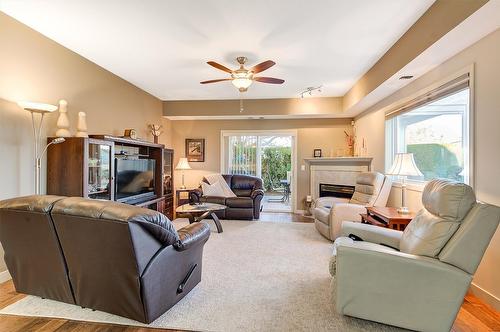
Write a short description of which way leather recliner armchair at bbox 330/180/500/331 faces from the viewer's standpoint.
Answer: facing to the left of the viewer

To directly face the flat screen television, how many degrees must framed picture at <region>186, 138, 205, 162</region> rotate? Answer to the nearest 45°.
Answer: approximately 45° to its right

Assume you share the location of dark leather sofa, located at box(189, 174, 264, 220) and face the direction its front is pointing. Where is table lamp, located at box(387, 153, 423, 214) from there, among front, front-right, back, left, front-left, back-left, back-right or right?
front-left

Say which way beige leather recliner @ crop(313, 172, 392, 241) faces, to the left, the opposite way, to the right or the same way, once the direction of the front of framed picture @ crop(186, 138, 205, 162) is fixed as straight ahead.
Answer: to the right

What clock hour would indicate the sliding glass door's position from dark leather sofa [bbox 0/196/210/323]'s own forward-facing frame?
The sliding glass door is roughly at 12 o'clock from the dark leather sofa.

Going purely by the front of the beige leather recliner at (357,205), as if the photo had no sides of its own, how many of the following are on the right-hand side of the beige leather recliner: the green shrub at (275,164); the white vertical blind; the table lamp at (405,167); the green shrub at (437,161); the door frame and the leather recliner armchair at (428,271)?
3

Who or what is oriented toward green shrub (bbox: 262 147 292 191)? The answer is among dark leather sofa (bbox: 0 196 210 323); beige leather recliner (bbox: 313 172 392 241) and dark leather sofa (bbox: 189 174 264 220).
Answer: dark leather sofa (bbox: 0 196 210 323)

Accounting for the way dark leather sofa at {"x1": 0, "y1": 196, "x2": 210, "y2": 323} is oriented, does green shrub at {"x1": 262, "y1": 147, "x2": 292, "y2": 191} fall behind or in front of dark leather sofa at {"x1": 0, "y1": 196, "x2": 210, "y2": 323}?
in front

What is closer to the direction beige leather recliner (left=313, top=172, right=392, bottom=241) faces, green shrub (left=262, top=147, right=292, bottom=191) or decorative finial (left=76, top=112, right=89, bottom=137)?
the decorative finial

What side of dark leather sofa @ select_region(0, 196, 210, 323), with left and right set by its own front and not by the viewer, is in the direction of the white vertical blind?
front

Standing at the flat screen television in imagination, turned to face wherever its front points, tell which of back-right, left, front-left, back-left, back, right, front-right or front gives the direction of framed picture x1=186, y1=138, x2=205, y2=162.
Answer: left
